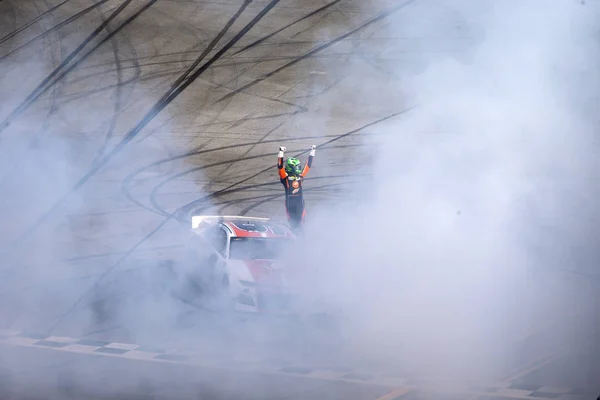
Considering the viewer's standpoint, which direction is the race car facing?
facing the viewer and to the right of the viewer
